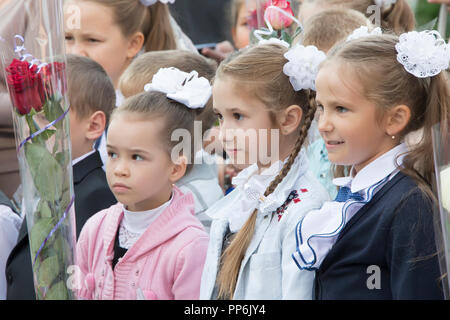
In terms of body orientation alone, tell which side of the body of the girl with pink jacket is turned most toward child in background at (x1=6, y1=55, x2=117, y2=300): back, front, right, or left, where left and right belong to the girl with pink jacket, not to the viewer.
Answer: right

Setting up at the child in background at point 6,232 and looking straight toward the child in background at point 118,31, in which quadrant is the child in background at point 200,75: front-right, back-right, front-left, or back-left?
front-right

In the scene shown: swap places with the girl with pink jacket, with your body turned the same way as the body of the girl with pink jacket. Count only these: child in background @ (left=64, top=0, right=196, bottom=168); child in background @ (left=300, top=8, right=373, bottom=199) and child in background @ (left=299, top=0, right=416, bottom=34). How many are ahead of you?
0

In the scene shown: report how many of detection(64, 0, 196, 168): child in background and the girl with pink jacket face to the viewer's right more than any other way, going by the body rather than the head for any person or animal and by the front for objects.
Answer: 0

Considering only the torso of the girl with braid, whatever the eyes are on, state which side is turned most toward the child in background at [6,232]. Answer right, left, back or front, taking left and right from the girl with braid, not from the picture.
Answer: right

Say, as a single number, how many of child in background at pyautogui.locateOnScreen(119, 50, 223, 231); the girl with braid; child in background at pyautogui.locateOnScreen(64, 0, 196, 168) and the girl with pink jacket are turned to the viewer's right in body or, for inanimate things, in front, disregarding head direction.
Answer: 0

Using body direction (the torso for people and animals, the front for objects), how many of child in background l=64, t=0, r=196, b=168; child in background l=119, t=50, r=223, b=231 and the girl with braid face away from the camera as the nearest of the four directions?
0

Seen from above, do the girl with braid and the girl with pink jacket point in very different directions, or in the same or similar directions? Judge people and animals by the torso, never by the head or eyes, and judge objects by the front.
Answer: same or similar directions

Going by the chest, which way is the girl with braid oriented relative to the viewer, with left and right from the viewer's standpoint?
facing the viewer and to the left of the viewer
